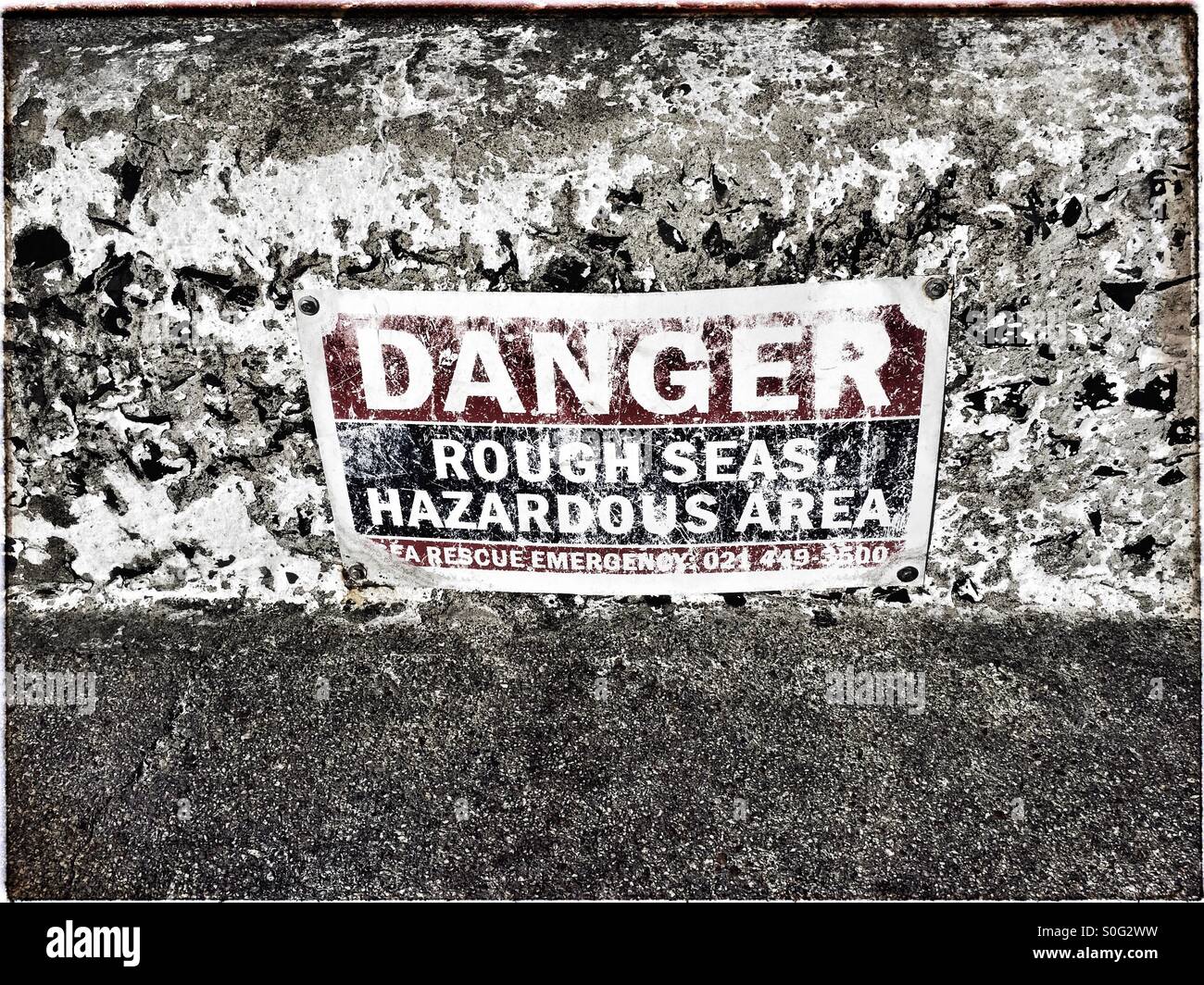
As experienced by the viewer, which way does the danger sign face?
facing the viewer
